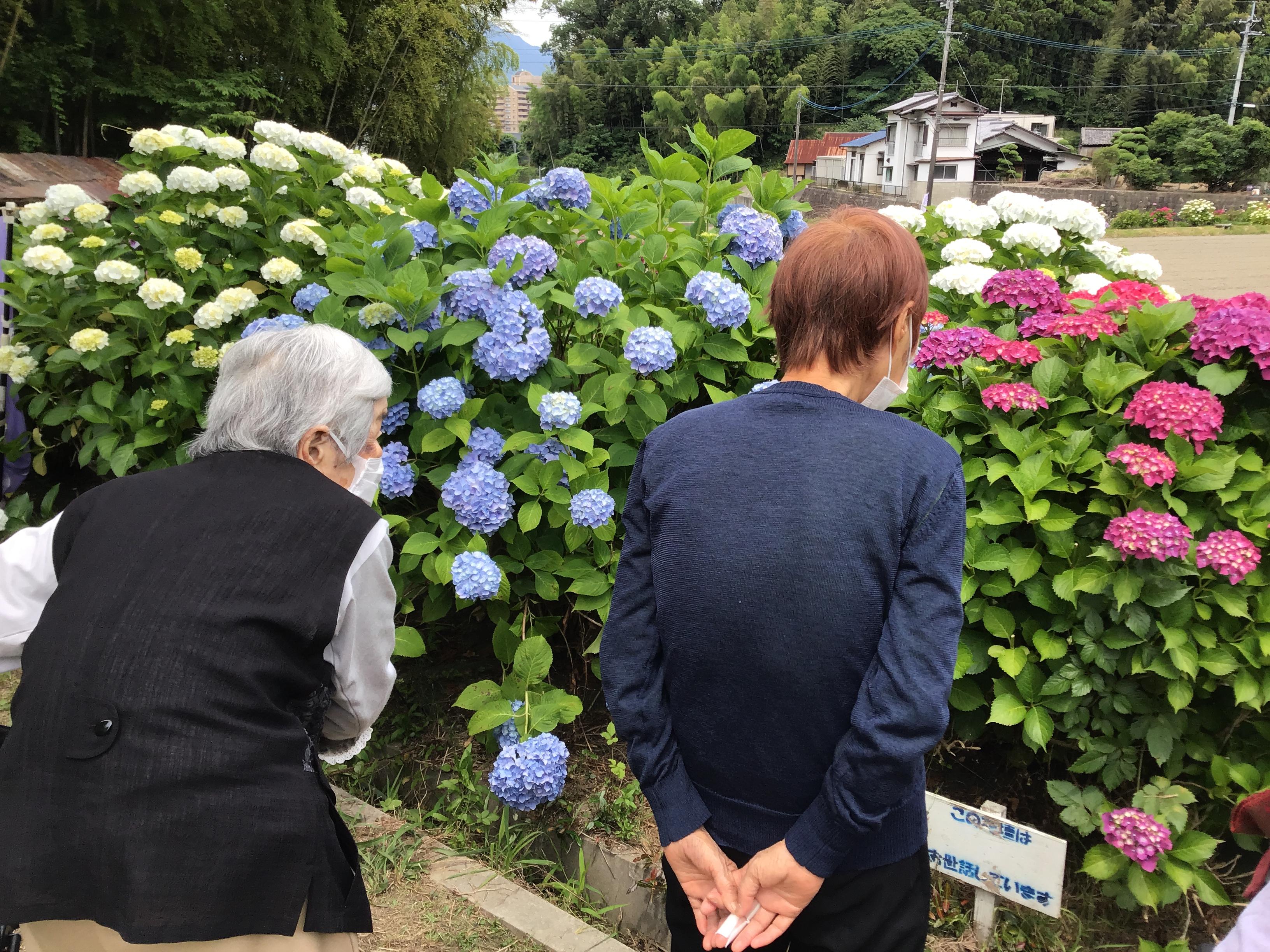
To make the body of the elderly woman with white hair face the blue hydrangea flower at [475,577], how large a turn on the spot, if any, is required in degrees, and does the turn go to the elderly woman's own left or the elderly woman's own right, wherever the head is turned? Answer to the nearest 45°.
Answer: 0° — they already face it

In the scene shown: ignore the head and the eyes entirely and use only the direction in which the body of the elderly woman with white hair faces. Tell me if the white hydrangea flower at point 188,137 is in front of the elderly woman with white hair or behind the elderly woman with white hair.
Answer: in front

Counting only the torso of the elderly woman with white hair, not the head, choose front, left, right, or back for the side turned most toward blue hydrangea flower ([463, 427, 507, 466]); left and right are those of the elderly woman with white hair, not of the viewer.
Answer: front

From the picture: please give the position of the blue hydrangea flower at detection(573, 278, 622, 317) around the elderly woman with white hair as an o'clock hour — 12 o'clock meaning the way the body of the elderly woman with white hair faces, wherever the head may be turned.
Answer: The blue hydrangea flower is roughly at 12 o'clock from the elderly woman with white hair.

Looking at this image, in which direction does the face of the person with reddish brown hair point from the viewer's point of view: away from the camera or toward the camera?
away from the camera

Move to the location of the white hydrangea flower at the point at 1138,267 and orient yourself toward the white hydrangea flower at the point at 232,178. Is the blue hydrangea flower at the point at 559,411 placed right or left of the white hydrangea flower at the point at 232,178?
left

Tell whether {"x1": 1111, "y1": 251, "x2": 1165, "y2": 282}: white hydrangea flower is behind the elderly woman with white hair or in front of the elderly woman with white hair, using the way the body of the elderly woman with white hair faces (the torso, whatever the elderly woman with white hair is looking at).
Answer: in front

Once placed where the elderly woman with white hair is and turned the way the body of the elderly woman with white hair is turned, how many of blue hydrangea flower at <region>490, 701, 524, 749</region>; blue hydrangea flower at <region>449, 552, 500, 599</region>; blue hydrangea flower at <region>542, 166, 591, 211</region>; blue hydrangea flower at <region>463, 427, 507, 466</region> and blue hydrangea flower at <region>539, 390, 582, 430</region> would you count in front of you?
5

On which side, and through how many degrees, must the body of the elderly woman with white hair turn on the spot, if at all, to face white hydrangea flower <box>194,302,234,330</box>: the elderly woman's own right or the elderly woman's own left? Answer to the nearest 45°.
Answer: approximately 45° to the elderly woman's own left

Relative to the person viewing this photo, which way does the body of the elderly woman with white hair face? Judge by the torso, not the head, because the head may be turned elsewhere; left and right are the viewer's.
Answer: facing away from the viewer and to the right of the viewer

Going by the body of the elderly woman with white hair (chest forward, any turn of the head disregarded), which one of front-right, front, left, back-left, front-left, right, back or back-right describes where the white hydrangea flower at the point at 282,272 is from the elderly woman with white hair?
front-left

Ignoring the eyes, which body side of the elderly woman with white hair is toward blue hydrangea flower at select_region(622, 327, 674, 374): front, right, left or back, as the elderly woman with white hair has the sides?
front

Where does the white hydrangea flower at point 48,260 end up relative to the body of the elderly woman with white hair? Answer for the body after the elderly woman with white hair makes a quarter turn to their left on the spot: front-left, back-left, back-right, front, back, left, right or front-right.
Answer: front-right

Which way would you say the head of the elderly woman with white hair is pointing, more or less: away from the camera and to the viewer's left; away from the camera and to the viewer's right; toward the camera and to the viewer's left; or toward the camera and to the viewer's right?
away from the camera and to the viewer's right

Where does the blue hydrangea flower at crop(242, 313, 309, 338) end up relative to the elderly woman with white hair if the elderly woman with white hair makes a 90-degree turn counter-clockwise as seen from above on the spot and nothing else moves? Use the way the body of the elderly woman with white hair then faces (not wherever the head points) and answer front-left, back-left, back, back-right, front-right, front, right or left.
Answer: front-right
